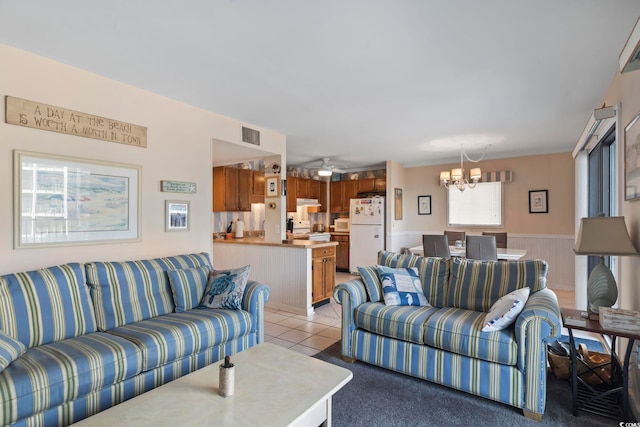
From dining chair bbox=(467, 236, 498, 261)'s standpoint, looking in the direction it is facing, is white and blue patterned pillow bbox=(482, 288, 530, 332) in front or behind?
behind

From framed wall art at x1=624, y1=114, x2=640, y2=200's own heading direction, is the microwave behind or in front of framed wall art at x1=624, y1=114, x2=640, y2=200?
in front

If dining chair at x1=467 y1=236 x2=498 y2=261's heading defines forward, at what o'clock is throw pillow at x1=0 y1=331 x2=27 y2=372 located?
The throw pillow is roughly at 7 o'clock from the dining chair.

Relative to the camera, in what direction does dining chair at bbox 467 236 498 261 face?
facing away from the viewer

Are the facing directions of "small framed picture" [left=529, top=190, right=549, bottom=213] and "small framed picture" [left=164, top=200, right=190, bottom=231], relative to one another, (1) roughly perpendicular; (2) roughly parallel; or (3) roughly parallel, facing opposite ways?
roughly perpendicular

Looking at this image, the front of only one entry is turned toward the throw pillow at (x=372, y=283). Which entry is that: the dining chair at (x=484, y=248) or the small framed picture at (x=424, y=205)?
the small framed picture

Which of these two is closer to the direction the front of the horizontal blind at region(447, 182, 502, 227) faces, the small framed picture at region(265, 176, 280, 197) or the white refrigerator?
the small framed picture

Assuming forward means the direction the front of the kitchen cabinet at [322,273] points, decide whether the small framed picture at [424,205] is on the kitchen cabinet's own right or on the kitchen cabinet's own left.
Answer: on the kitchen cabinet's own left
